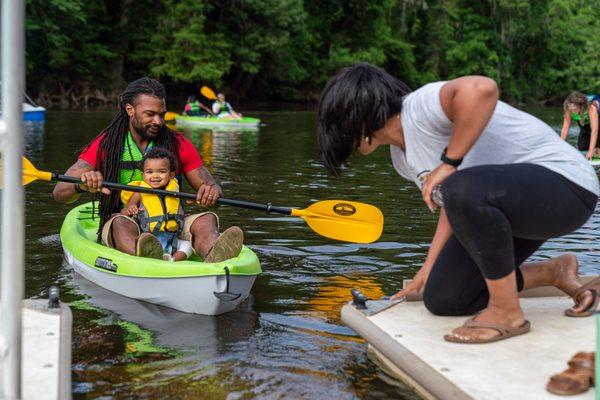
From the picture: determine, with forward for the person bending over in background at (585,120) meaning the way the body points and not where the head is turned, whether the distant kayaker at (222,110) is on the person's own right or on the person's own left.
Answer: on the person's own right

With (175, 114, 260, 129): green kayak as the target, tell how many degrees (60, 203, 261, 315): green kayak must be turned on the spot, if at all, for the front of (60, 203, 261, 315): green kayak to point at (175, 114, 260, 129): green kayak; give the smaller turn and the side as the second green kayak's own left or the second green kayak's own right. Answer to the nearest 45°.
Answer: approximately 135° to the second green kayak's own left

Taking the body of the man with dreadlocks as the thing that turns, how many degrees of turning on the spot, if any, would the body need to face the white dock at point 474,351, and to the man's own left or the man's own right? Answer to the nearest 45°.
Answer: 0° — they already face it

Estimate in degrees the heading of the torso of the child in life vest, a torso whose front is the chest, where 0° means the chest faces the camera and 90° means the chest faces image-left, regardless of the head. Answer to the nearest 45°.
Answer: approximately 0°

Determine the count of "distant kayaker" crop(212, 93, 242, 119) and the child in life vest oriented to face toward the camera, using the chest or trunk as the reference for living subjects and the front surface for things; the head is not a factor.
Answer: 1

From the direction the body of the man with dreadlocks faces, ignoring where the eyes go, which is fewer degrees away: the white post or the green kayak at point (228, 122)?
the white post

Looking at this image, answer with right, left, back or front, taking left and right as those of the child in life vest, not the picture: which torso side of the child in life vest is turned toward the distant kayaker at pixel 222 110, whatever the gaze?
back

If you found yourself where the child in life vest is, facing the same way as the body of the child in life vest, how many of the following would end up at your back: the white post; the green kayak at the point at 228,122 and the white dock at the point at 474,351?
1

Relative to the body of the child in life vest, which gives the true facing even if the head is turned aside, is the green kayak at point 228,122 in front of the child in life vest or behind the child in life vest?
behind

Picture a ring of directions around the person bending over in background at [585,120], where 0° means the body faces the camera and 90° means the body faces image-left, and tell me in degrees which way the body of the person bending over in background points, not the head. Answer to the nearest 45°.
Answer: approximately 45°
